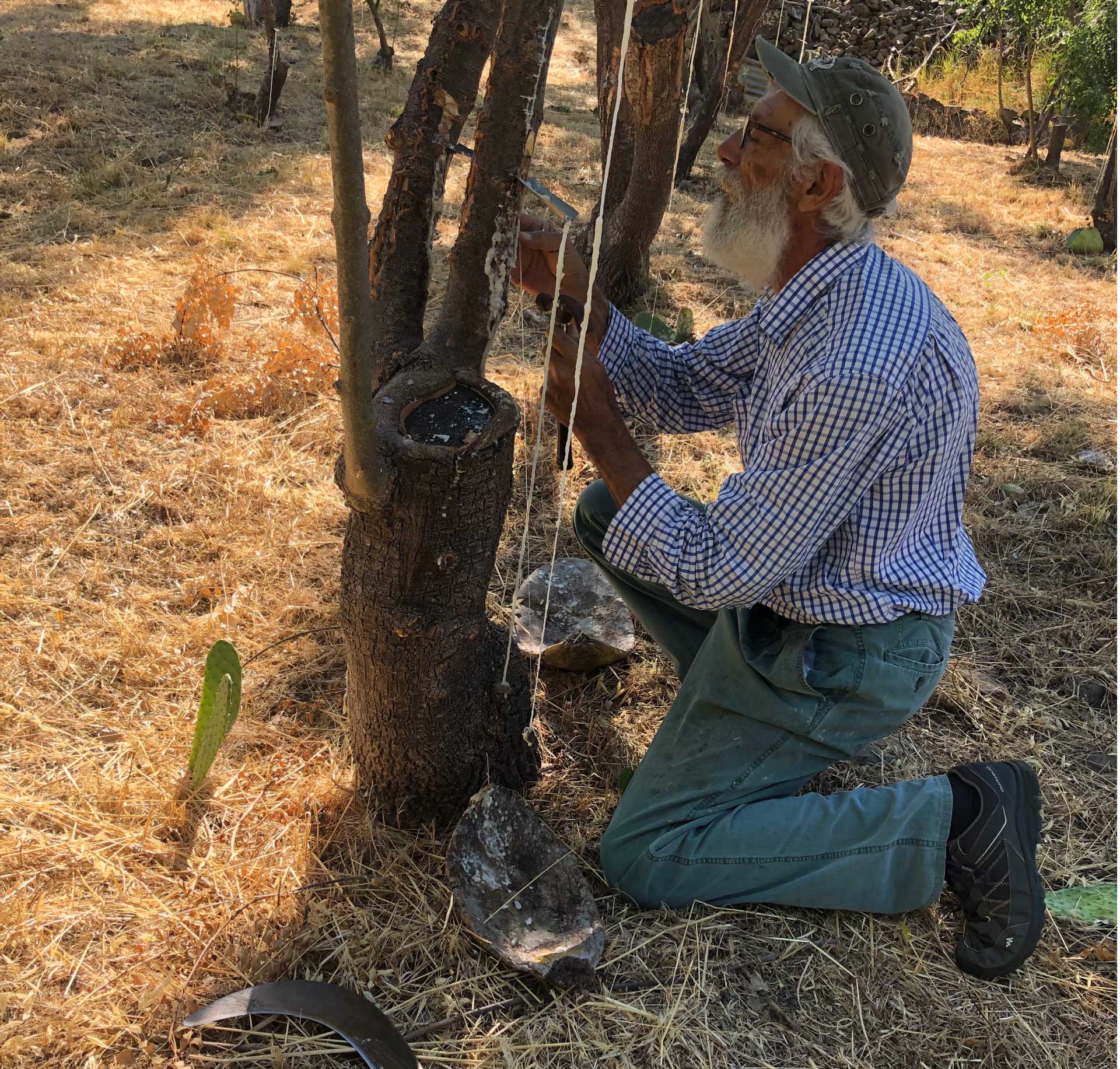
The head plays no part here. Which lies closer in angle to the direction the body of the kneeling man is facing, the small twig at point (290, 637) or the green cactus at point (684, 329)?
the small twig

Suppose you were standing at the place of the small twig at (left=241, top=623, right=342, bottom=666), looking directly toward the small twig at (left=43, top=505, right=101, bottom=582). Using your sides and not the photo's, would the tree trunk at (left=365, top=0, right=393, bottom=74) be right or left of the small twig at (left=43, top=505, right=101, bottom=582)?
right

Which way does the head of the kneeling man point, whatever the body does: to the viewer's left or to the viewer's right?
to the viewer's left

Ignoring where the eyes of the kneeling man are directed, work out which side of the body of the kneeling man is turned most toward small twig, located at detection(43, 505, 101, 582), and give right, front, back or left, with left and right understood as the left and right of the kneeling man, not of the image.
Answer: front

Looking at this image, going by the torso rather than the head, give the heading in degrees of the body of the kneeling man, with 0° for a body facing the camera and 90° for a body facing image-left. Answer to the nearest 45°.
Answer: approximately 90°

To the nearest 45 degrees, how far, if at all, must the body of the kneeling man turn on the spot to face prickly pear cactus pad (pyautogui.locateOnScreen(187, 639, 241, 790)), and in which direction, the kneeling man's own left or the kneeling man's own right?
0° — they already face it
